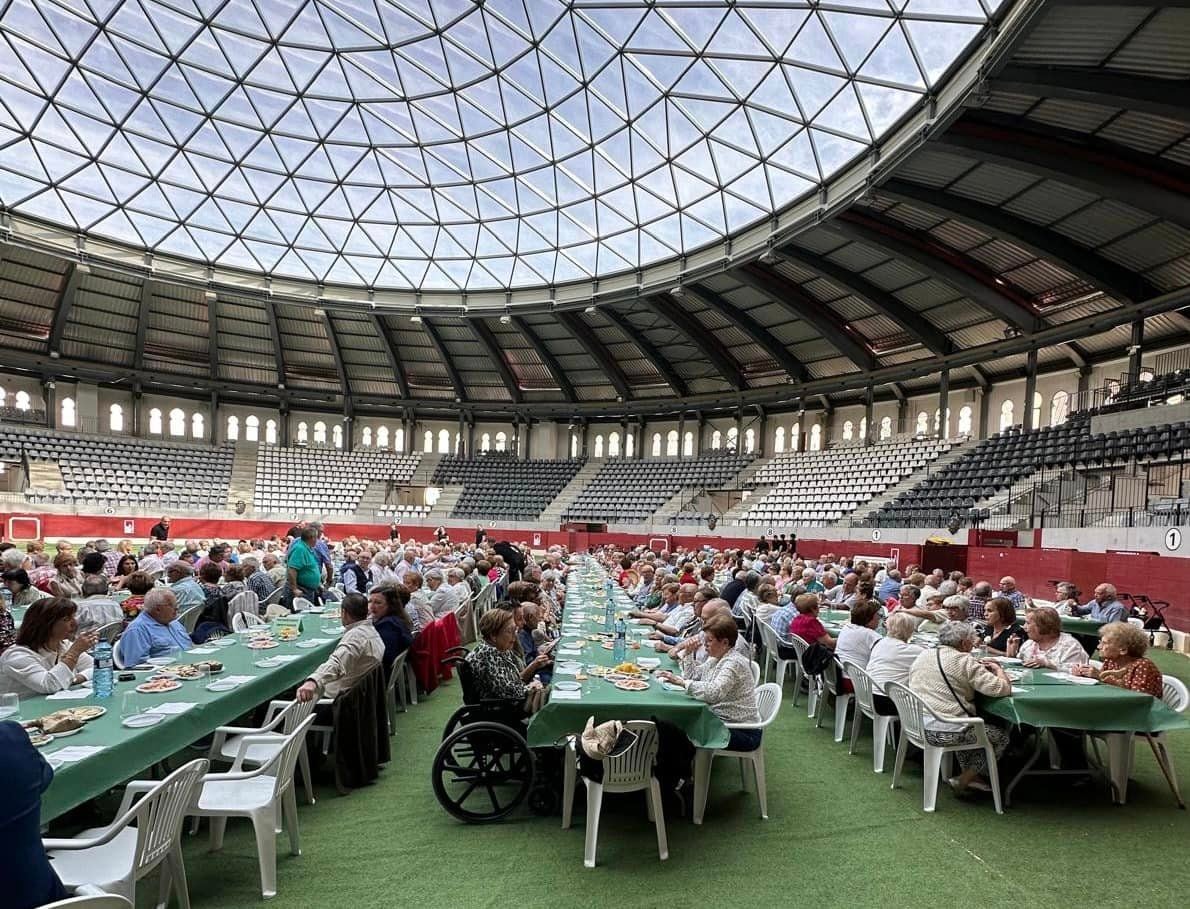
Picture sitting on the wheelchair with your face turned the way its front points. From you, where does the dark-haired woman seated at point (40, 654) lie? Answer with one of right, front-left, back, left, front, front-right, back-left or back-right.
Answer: back

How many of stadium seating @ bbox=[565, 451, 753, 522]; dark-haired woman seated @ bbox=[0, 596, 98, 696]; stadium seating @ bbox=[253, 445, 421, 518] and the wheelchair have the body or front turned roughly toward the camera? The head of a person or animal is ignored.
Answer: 2

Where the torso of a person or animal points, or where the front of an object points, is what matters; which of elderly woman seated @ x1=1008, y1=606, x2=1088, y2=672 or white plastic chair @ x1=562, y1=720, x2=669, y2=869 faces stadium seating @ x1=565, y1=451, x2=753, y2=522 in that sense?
the white plastic chair

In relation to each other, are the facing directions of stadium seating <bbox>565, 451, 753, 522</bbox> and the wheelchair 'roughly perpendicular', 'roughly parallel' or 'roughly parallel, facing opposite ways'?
roughly perpendicular

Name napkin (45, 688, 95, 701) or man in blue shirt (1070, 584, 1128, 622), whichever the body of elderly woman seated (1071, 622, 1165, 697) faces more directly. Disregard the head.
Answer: the napkin

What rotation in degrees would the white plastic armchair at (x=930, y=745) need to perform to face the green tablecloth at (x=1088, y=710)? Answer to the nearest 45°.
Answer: approximately 45° to its right

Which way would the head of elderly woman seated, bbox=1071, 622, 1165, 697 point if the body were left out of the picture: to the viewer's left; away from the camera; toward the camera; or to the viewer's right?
to the viewer's left

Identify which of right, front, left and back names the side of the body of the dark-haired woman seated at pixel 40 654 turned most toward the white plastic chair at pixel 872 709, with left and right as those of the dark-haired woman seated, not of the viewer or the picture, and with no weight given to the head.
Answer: front

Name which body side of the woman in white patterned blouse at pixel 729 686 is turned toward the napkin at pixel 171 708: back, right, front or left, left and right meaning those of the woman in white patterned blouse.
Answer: front

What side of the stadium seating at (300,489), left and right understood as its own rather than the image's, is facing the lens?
front

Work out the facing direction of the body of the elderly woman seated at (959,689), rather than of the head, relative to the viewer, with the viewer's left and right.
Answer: facing away from the viewer and to the right of the viewer

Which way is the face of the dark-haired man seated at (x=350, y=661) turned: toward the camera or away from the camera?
away from the camera

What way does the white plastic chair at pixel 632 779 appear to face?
away from the camera

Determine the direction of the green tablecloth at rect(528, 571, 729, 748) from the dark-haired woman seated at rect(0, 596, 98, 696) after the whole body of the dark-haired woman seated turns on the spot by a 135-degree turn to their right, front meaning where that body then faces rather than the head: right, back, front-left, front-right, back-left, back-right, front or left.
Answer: left

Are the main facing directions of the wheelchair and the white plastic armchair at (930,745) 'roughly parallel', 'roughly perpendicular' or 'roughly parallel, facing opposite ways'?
roughly parallel
